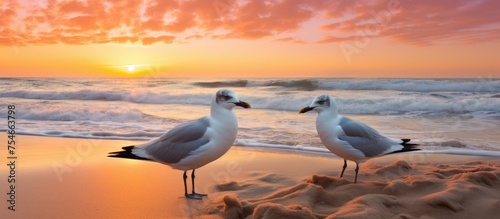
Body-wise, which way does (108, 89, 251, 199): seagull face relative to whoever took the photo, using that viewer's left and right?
facing to the right of the viewer

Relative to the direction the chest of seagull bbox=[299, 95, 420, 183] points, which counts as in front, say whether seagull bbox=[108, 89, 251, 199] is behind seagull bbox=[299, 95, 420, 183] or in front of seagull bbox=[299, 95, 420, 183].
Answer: in front

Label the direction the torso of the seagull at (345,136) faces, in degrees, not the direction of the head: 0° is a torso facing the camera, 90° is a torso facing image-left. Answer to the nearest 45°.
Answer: approximately 90°

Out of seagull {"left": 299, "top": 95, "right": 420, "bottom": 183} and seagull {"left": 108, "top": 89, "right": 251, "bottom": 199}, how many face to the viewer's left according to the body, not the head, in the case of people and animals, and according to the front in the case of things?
1

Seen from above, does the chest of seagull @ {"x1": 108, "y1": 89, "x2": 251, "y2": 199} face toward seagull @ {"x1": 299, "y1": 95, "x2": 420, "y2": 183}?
yes

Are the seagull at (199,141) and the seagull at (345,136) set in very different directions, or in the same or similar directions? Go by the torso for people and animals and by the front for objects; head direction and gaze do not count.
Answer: very different directions
